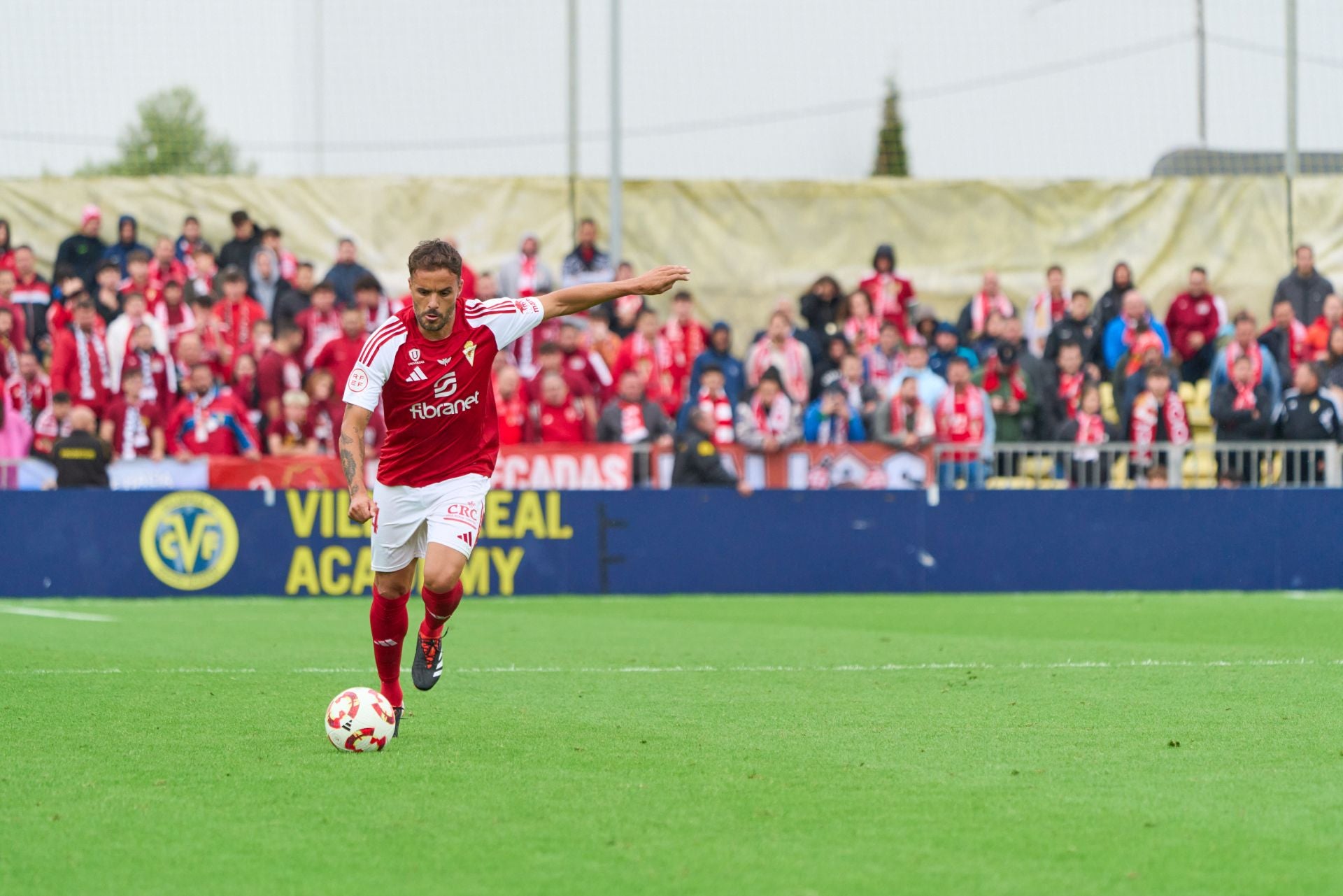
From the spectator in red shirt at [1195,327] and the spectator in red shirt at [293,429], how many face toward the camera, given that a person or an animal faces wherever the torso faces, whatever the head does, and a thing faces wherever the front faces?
2

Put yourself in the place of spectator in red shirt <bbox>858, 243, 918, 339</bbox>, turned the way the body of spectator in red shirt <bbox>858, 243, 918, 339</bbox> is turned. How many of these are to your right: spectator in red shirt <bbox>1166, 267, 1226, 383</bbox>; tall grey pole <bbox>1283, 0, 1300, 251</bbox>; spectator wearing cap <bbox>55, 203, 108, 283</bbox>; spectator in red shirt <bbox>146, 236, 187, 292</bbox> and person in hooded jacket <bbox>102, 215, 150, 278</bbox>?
3

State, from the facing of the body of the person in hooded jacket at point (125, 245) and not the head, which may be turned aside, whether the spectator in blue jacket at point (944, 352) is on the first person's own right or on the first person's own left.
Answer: on the first person's own left

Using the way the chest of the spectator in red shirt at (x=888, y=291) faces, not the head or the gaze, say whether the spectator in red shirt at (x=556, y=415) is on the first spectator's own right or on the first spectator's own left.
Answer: on the first spectator's own right

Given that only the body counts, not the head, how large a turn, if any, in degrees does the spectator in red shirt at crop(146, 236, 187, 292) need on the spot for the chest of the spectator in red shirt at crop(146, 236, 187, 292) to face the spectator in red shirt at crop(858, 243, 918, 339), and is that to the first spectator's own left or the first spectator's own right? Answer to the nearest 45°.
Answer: approximately 90° to the first spectator's own left

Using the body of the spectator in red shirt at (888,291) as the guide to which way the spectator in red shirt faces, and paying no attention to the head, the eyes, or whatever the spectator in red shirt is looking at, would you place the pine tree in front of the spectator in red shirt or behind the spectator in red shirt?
behind

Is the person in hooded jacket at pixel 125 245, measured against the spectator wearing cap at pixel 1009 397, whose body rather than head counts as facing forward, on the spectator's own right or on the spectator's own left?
on the spectator's own right

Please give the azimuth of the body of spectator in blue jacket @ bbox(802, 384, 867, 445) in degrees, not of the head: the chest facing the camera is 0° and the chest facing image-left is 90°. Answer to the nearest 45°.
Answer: approximately 0°

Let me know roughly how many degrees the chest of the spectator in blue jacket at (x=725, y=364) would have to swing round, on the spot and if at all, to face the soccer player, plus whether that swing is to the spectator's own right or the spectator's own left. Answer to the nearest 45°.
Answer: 0° — they already face them

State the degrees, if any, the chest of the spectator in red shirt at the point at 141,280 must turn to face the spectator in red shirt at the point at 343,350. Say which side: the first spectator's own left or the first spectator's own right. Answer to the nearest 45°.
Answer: approximately 45° to the first spectator's own left
